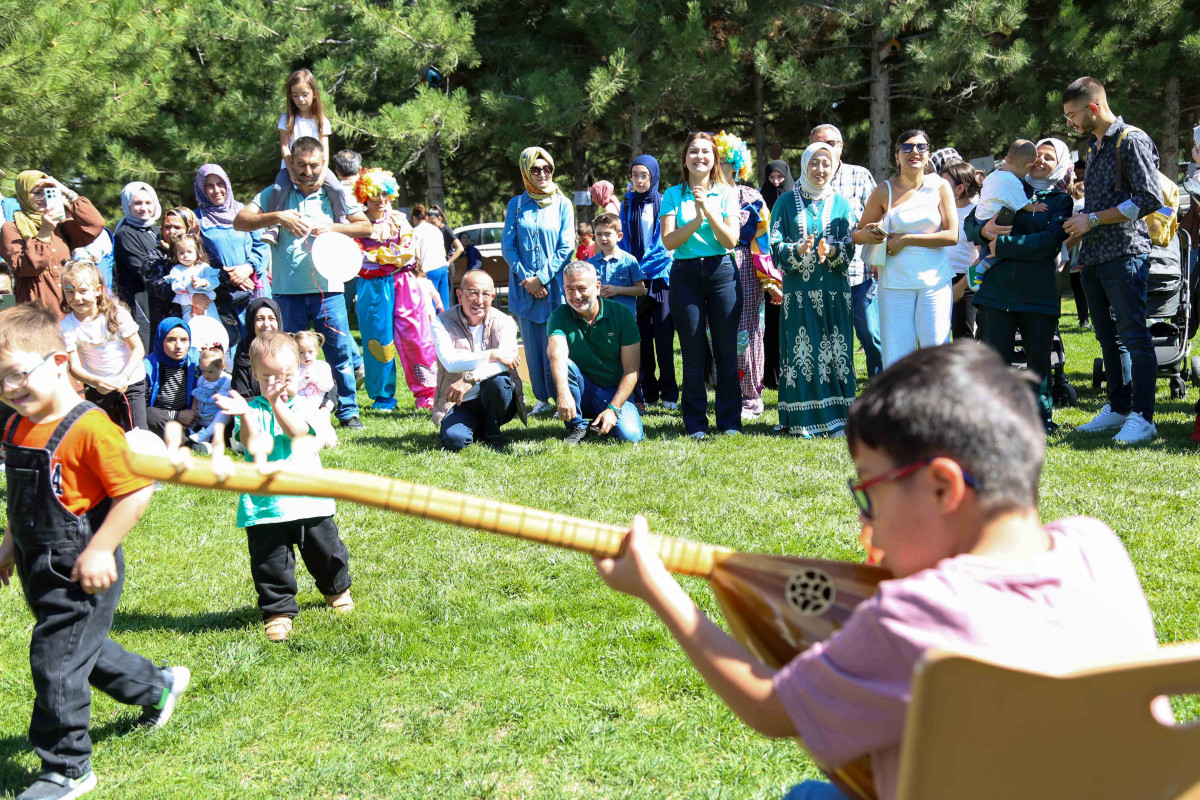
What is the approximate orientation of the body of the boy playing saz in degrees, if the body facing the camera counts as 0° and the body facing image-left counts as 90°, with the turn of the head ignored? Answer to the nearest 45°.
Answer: approximately 135°

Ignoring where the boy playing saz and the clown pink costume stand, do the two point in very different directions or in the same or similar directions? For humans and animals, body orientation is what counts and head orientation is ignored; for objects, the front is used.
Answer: very different directions

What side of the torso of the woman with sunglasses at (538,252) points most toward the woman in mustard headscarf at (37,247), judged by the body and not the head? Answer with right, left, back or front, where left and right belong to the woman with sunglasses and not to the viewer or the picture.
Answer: right

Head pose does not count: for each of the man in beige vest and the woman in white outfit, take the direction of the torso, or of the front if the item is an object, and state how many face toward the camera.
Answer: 2

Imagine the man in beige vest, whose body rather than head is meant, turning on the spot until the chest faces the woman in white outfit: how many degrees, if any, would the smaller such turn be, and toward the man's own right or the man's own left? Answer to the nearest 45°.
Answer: approximately 90° to the man's own left

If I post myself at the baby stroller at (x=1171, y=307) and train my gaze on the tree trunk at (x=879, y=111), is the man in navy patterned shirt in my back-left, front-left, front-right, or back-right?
back-left

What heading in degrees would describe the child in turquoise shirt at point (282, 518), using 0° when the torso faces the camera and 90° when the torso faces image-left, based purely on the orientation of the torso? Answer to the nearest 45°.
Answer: approximately 0°

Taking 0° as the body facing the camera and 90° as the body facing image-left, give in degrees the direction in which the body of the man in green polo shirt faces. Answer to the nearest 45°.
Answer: approximately 0°

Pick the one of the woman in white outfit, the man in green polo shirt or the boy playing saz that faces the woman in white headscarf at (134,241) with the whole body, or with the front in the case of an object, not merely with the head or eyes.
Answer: the boy playing saz
